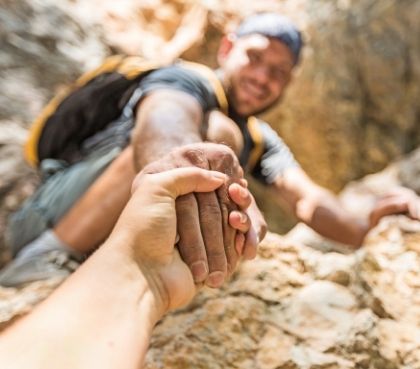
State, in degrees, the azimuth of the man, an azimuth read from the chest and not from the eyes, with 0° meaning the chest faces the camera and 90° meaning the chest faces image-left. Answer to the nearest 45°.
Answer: approximately 315°
